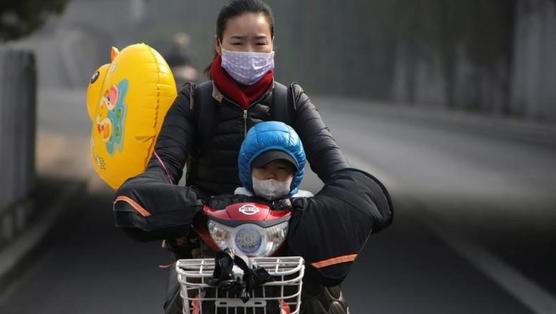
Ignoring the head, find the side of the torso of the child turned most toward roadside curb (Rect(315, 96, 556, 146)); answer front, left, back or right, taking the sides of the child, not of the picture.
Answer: back

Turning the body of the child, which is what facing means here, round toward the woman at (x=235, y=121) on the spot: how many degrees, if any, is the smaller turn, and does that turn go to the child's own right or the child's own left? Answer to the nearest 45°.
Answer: approximately 180°

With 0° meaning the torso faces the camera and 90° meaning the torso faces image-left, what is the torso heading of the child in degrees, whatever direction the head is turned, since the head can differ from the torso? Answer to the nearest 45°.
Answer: approximately 0°

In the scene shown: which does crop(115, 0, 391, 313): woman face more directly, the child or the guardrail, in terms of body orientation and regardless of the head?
the child

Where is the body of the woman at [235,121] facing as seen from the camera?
toward the camera

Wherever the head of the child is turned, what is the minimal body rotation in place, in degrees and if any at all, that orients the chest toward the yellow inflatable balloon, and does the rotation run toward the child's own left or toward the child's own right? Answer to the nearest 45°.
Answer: approximately 135° to the child's own right

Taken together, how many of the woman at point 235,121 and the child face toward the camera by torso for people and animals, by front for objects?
2
